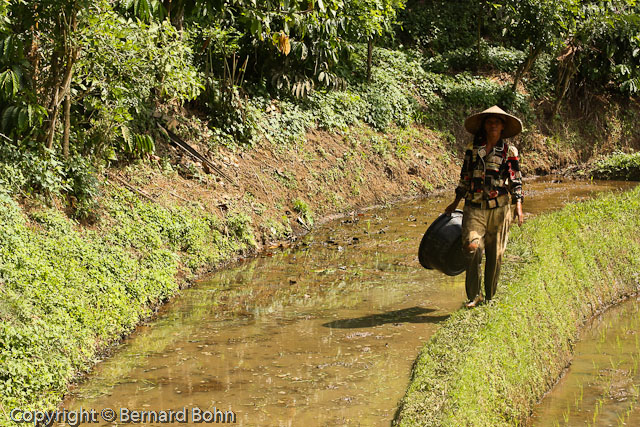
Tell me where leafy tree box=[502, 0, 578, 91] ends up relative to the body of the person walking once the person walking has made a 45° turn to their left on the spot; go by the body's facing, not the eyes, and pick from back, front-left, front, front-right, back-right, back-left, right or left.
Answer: back-left

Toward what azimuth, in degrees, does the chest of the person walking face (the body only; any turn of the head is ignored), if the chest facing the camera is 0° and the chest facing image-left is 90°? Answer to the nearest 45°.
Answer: approximately 0°

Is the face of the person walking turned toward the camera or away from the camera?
toward the camera
